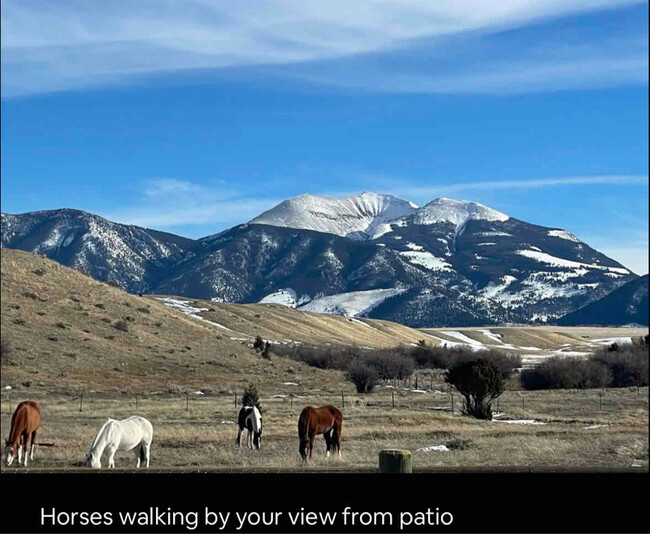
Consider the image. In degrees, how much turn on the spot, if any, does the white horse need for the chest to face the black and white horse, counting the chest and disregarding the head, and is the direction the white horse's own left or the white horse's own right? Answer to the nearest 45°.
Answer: approximately 135° to the white horse's own right

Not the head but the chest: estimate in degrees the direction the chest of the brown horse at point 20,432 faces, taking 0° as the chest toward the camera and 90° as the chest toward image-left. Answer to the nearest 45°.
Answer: approximately 45°

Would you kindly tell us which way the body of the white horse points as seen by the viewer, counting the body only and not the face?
to the viewer's left

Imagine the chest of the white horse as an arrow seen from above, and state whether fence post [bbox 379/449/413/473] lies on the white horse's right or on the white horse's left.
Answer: on the white horse's left

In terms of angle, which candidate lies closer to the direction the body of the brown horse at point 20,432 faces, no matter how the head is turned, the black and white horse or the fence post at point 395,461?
the fence post

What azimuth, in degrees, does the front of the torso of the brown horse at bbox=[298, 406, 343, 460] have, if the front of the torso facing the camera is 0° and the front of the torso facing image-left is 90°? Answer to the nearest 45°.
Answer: approximately 45°

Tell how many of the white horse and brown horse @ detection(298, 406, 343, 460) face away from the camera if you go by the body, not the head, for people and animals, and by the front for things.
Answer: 0

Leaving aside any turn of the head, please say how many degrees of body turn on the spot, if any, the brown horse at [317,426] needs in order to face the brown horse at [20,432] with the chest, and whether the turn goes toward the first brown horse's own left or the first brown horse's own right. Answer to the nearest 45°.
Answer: approximately 45° to the first brown horse's own right

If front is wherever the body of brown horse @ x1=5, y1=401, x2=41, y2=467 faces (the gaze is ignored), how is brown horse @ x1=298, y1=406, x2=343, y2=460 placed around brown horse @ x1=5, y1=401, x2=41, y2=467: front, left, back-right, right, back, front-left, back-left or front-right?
back-left

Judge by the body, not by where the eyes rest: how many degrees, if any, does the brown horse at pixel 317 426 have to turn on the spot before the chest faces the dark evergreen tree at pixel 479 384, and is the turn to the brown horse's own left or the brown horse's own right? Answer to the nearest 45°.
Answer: approximately 135° to the brown horse's own right

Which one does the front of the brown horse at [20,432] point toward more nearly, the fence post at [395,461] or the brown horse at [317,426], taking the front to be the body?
the fence post

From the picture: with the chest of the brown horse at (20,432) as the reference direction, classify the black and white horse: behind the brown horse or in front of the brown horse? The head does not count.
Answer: behind

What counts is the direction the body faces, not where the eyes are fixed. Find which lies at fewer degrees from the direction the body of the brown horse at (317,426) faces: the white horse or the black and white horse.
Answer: the white horse
